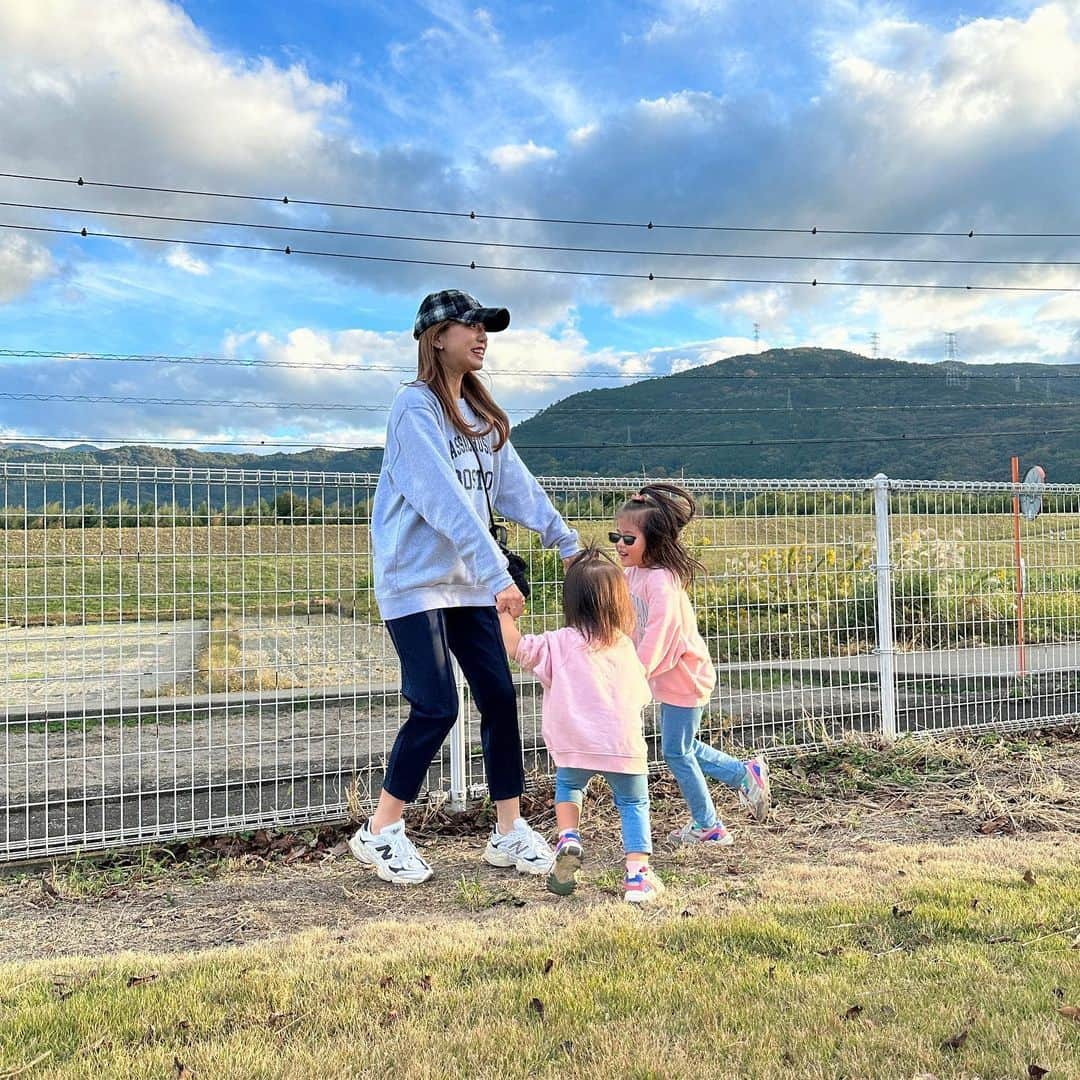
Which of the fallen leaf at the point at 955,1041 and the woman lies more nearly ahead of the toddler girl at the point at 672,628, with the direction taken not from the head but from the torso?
the woman

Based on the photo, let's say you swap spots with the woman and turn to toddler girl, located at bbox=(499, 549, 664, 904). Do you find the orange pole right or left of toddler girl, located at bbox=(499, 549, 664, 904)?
left

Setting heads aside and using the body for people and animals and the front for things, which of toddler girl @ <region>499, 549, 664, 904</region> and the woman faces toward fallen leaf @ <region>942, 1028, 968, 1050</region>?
the woman

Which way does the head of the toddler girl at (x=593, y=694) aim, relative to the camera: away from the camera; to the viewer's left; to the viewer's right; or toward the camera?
away from the camera

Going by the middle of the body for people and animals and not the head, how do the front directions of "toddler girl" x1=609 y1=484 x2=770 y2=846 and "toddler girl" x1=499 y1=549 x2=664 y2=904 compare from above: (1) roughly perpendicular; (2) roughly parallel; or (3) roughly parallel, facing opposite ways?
roughly perpendicular

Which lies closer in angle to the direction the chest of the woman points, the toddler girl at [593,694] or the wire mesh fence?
the toddler girl

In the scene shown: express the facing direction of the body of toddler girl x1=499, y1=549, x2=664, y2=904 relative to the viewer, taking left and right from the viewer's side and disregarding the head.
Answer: facing away from the viewer

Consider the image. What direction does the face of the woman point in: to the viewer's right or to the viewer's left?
to the viewer's right

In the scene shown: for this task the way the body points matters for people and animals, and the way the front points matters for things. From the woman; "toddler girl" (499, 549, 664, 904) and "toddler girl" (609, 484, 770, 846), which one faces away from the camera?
"toddler girl" (499, 549, 664, 904)

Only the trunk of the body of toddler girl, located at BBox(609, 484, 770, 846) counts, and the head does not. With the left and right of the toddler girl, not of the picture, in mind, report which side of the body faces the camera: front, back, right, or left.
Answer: left

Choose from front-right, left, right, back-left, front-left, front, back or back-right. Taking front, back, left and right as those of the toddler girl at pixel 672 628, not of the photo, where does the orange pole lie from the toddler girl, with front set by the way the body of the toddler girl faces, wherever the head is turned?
back-right

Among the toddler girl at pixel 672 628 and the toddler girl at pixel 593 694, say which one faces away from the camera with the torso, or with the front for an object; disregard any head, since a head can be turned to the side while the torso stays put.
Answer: the toddler girl at pixel 593 694
